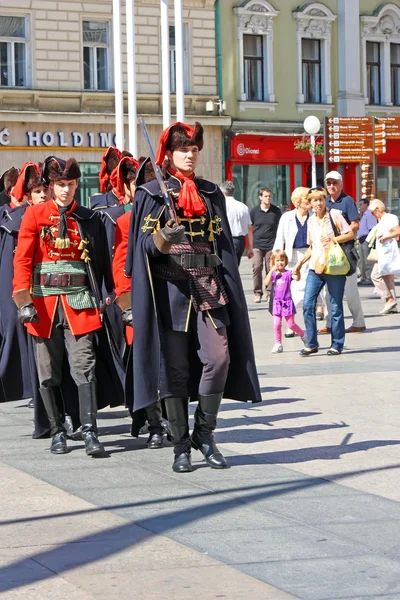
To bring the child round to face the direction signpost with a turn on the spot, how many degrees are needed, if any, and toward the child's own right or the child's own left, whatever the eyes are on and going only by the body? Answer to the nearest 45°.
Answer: approximately 180°

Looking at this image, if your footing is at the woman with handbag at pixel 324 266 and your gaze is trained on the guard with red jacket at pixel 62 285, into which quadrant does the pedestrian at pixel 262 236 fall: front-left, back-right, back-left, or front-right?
back-right

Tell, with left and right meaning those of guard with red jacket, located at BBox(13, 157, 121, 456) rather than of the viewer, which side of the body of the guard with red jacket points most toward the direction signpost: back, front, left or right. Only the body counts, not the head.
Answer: back

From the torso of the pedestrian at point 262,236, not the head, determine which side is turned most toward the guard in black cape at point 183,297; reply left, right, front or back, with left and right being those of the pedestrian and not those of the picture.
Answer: front

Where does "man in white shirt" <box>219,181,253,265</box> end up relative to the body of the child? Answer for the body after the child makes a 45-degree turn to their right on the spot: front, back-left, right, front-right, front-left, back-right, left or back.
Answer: back-right

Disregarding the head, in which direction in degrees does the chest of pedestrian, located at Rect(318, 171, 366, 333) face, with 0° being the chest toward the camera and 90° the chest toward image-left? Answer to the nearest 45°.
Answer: approximately 45°

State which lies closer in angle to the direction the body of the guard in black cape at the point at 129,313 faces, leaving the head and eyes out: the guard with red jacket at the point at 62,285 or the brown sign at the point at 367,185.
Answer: the guard with red jacket

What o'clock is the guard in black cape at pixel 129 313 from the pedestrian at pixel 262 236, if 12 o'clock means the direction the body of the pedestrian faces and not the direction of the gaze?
The guard in black cape is roughly at 12 o'clock from the pedestrian.
